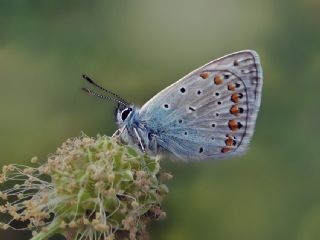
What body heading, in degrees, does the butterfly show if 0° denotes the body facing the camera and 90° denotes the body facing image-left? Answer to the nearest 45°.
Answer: approximately 90°
